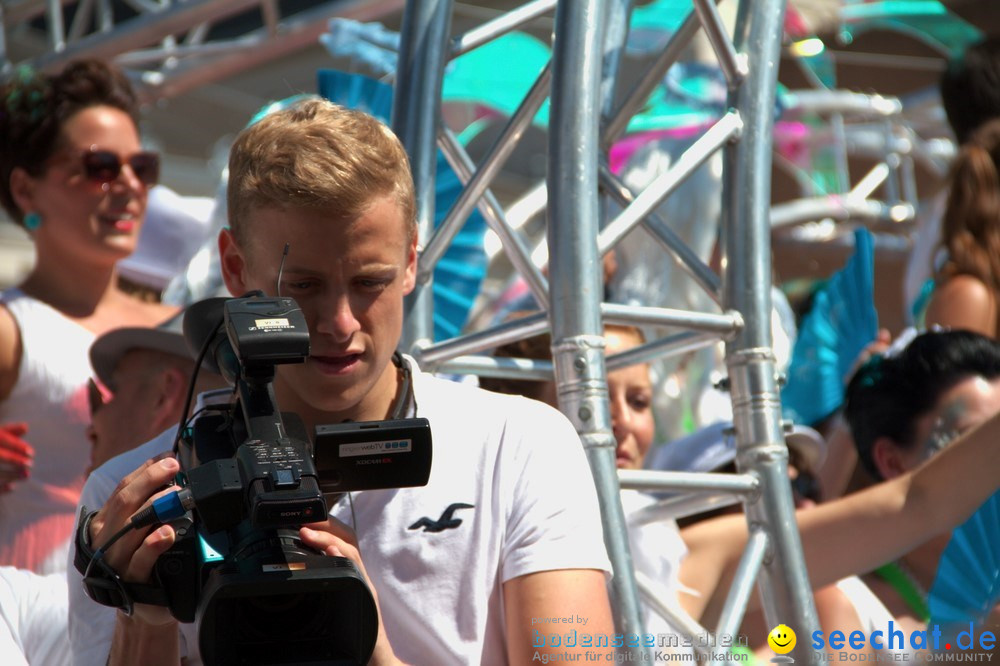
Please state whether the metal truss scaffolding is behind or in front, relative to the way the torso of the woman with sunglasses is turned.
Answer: in front

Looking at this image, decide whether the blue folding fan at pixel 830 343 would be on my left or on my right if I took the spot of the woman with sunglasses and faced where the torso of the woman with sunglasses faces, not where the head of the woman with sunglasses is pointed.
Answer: on my left

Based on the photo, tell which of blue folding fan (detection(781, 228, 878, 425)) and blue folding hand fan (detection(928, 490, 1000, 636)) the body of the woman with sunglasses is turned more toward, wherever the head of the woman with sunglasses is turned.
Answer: the blue folding hand fan

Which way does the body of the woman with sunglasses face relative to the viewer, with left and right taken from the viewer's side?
facing the viewer and to the right of the viewer

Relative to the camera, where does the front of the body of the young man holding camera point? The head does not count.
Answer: toward the camera

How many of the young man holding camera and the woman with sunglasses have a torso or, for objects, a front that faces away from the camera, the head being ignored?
0

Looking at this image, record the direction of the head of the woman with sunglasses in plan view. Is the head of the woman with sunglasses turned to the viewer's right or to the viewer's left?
to the viewer's right

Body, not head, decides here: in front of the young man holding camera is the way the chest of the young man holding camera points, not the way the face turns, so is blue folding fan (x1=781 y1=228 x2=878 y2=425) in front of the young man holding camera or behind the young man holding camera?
behind

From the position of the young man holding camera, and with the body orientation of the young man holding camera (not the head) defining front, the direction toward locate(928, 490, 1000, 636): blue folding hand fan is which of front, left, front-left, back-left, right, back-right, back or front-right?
back-left

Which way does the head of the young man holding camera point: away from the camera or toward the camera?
toward the camera

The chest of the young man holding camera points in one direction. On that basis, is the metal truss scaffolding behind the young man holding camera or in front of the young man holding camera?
behind
